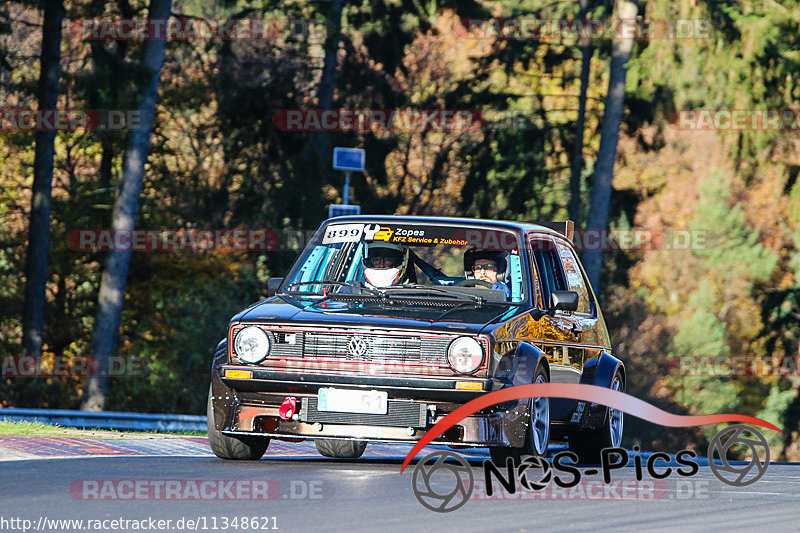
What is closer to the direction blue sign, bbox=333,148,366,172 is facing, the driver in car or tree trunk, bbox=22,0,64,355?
the driver in car

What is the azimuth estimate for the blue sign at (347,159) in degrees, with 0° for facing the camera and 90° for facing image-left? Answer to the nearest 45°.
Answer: approximately 0°

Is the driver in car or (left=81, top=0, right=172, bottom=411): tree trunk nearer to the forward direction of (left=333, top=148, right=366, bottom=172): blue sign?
the driver in car

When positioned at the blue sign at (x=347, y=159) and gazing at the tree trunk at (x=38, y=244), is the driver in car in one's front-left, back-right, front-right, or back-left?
back-left

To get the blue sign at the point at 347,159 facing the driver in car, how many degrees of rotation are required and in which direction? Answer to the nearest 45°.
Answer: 0° — it already faces them
